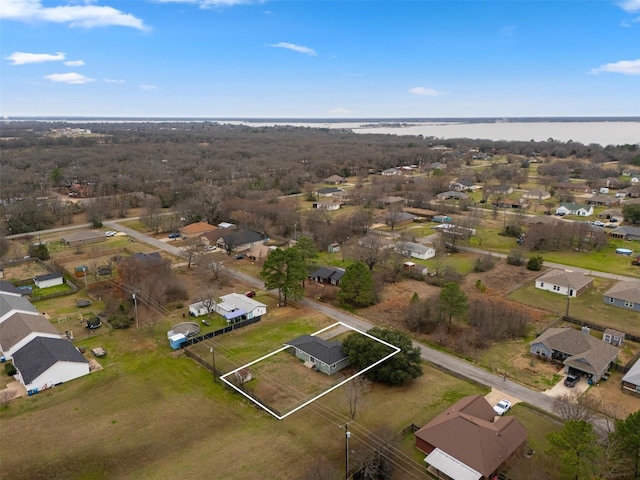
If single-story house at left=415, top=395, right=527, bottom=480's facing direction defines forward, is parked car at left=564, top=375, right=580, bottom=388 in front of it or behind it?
in front

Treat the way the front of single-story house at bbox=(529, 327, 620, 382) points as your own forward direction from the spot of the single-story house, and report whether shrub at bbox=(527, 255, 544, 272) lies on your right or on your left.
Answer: on your right

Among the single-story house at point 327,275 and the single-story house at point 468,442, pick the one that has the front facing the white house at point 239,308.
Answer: the single-story house at point 327,275

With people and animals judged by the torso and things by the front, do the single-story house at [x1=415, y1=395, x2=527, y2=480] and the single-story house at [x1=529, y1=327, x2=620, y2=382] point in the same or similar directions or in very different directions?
very different directions

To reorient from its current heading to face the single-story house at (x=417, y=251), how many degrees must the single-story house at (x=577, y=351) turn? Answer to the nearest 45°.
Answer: approximately 90° to its right

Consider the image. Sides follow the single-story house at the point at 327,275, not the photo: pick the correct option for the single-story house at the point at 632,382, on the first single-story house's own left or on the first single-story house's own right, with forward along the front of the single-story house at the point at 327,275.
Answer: on the first single-story house's own left

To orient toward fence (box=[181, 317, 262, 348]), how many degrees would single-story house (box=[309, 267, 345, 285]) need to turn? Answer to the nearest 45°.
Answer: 0° — it already faces it

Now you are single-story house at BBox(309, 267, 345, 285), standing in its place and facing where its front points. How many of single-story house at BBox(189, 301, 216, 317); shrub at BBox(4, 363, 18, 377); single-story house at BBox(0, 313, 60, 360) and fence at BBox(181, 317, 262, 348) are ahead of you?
4

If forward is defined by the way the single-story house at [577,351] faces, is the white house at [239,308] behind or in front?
in front

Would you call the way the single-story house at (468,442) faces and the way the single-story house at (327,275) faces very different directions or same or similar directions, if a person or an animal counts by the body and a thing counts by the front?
very different directions

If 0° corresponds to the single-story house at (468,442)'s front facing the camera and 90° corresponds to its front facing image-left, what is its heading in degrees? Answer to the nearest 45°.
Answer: approximately 225°

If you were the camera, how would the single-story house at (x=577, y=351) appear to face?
facing the viewer and to the left of the viewer

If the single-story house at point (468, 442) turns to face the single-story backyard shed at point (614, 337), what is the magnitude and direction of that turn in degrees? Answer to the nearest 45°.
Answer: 0° — it already faces it

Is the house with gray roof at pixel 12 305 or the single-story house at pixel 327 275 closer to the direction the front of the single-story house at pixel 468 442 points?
the single-story house

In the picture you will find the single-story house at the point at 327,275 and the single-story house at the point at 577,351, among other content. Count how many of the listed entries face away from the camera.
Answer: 0

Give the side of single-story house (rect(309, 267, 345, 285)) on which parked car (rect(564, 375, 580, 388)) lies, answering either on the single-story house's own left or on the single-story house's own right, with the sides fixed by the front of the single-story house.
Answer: on the single-story house's own left

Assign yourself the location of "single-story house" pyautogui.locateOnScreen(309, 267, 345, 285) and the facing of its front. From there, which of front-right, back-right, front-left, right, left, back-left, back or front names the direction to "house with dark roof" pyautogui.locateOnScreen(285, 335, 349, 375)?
front-left
